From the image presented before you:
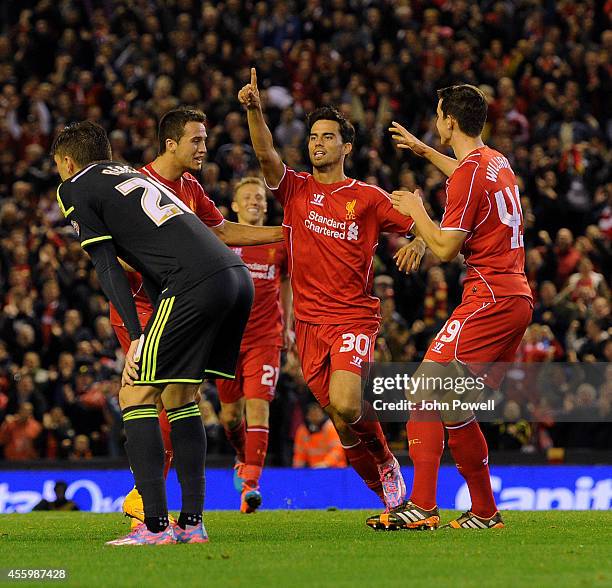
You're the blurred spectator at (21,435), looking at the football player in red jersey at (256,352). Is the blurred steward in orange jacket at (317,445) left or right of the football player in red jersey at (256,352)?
left

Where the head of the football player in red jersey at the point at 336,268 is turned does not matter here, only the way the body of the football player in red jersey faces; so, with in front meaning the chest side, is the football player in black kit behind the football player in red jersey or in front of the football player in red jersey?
in front

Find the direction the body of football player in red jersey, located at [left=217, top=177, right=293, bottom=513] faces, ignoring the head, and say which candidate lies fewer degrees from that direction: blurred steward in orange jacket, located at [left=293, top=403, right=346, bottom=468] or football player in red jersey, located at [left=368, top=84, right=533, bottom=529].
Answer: the football player in red jersey

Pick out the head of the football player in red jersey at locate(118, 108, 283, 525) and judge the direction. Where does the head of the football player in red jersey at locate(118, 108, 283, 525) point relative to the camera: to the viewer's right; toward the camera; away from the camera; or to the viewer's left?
to the viewer's right
